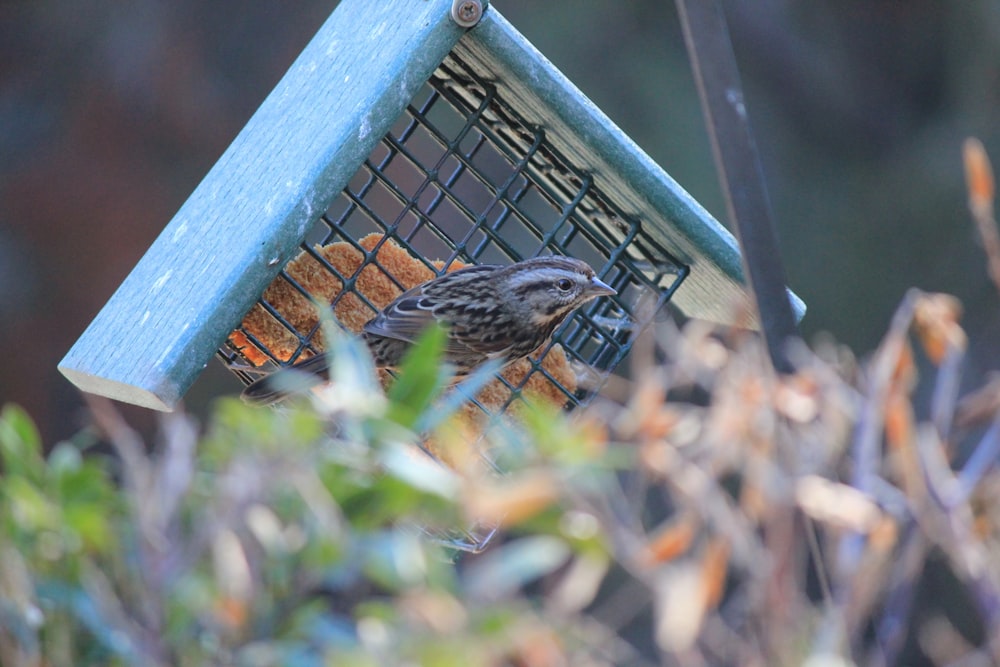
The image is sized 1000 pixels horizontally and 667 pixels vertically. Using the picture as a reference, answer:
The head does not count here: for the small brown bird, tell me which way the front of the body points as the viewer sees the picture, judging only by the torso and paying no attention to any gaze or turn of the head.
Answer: to the viewer's right
